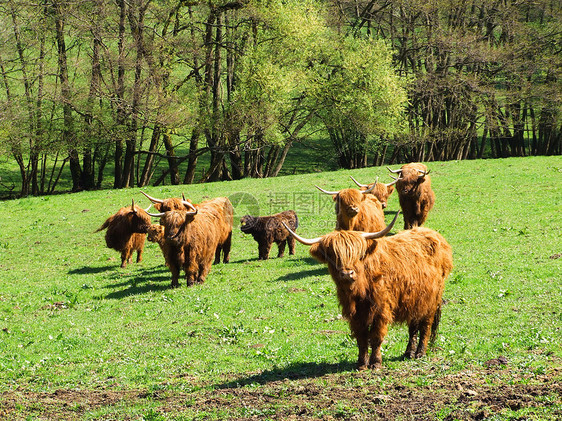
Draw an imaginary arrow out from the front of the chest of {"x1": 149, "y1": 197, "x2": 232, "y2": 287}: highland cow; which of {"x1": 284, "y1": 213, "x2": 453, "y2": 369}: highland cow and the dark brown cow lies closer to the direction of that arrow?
the highland cow

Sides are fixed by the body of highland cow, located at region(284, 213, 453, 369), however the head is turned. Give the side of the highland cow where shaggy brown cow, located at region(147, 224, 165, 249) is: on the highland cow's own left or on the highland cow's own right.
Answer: on the highland cow's own right

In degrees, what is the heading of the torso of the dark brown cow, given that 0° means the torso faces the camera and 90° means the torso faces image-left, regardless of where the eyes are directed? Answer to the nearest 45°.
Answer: approximately 45°

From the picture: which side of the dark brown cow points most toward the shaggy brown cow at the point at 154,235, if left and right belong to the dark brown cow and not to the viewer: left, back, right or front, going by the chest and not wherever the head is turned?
front

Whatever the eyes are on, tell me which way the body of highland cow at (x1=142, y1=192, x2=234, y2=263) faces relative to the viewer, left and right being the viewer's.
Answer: facing to the left of the viewer

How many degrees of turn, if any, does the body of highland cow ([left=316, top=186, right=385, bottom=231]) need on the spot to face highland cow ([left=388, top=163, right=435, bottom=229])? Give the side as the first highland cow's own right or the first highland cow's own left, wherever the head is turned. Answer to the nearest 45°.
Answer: approximately 135° to the first highland cow's own right

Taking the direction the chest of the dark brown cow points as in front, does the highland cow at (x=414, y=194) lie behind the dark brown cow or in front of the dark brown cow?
behind

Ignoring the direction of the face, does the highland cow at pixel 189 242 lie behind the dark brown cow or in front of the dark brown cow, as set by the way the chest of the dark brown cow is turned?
in front

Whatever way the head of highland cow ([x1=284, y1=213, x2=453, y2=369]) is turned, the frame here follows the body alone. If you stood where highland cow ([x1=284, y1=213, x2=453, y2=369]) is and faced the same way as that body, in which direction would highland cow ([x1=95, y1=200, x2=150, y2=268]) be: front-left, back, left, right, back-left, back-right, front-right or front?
right

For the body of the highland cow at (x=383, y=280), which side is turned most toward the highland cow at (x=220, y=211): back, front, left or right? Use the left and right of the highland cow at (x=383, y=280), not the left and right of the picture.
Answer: right
